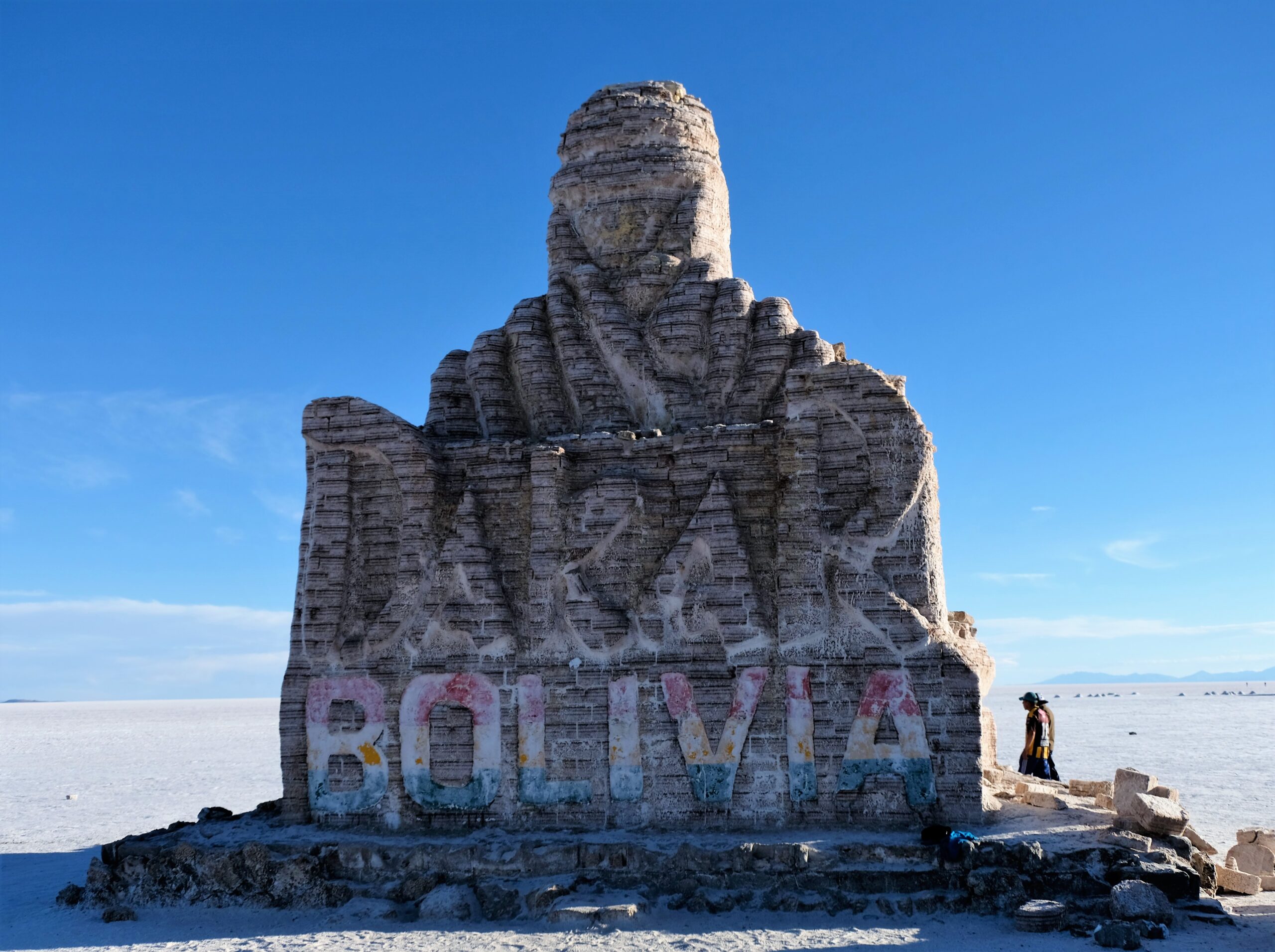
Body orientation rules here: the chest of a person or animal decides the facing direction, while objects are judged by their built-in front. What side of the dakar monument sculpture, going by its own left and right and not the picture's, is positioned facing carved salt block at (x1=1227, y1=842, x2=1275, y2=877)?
left

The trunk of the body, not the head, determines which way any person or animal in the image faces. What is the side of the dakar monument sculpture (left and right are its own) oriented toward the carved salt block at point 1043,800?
left

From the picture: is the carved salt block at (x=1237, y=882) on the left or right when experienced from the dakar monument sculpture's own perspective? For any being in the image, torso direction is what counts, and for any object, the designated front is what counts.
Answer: on its left

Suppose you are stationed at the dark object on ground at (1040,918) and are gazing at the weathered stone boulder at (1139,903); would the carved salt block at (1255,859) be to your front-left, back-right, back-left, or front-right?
front-left

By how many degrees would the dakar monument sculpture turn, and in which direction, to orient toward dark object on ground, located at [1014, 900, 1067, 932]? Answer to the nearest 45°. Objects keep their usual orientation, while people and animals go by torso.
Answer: approximately 45° to its left

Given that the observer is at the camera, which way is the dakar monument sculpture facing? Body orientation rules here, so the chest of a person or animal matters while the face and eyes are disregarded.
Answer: facing the viewer

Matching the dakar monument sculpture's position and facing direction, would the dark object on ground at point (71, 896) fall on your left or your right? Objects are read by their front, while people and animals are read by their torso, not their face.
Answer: on your right

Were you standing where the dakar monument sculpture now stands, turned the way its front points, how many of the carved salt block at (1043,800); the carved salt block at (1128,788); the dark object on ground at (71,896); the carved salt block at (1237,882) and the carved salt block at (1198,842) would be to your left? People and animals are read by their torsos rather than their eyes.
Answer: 4

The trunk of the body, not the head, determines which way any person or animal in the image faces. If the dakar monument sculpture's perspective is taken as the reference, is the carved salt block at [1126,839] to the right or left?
on its left

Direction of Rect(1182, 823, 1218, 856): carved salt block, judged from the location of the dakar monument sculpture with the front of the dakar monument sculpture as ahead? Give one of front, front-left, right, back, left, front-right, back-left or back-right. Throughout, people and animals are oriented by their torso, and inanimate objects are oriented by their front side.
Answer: left
